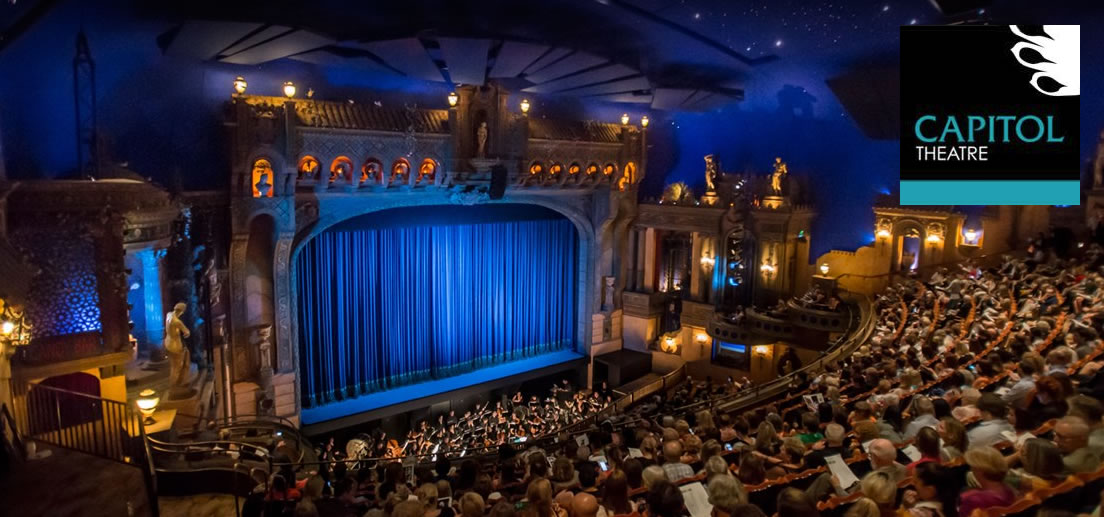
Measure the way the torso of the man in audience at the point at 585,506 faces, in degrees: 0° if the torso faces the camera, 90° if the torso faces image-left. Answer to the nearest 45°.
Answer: approximately 180°

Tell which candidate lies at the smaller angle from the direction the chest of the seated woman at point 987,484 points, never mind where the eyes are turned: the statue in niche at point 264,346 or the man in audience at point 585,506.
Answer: the statue in niche

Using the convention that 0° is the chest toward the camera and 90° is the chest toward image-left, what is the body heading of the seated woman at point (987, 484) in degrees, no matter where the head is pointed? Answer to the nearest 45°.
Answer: approximately 135°

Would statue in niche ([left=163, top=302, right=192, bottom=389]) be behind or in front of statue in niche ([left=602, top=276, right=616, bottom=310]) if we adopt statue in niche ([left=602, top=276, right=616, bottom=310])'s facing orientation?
in front

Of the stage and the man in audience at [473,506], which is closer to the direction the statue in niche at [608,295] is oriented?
the man in audience

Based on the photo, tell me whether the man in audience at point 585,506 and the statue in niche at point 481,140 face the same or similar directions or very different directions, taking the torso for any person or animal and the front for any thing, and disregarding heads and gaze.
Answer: very different directions

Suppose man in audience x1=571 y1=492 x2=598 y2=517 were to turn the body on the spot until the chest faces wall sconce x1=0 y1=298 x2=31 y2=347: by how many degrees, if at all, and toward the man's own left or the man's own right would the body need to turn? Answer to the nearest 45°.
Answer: approximately 45° to the man's own left

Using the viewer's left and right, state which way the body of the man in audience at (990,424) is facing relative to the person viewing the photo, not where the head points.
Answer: facing away from the viewer and to the left of the viewer

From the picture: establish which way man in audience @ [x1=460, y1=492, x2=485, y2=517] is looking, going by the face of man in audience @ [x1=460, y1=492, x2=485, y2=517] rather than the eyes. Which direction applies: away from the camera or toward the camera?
away from the camera

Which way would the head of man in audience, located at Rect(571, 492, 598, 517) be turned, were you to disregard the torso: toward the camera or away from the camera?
away from the camera

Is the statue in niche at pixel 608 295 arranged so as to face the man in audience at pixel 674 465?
yes

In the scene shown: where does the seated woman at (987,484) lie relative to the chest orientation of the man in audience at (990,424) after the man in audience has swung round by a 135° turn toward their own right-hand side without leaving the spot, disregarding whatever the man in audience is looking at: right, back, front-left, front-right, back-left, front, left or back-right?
right

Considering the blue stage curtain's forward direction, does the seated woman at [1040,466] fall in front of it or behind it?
in front
